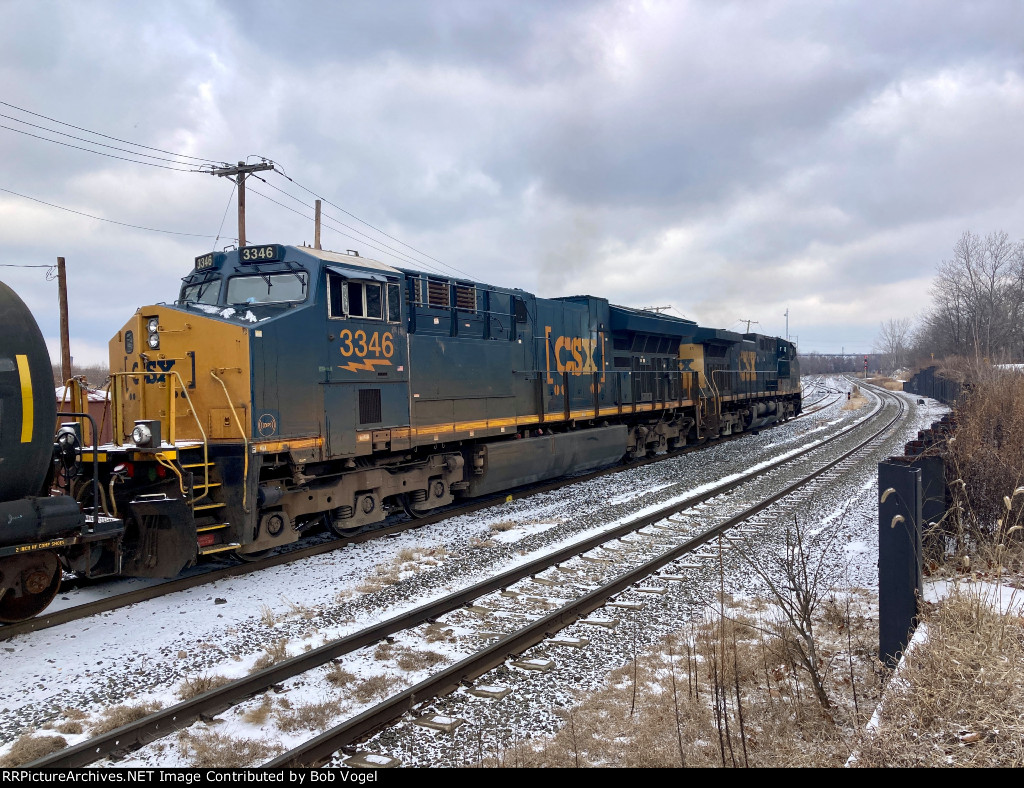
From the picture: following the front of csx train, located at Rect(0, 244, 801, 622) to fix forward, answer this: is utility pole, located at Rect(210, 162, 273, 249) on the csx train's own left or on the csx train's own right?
on the csx train's own right

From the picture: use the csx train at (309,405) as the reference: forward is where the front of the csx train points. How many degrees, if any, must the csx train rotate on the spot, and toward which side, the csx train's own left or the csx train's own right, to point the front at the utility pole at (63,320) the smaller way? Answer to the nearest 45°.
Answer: approximately 90° to the csx train's own right

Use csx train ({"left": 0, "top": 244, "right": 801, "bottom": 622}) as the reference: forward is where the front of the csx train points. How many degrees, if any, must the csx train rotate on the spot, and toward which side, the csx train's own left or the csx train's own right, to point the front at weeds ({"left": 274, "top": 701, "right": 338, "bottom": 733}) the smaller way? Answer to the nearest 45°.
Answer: approximately 45° to the csx train's own left

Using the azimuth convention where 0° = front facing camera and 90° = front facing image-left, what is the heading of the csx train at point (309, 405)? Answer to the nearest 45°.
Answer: approximately 45°
